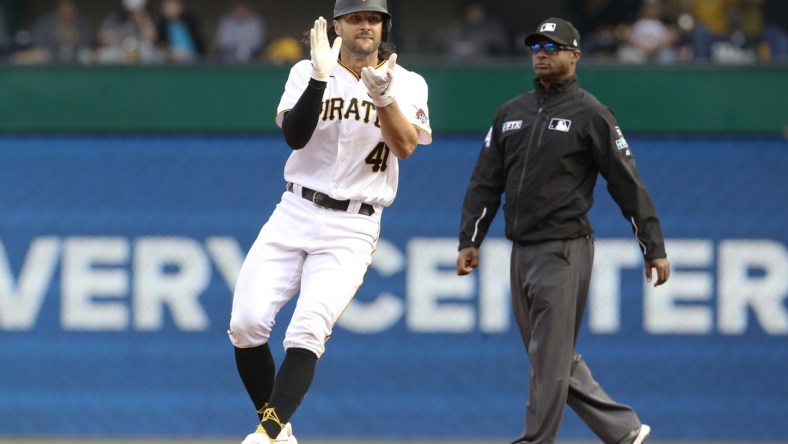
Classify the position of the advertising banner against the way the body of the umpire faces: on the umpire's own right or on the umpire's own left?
on the umpire's own right

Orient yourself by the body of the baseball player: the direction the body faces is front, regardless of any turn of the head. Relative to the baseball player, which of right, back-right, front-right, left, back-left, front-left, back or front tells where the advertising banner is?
back

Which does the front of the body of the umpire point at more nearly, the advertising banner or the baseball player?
the baseball player

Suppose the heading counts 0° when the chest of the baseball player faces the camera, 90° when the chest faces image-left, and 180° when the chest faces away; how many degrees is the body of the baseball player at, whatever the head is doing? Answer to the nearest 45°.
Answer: approximately 0°

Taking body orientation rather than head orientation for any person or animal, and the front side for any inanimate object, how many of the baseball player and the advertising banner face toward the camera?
2
